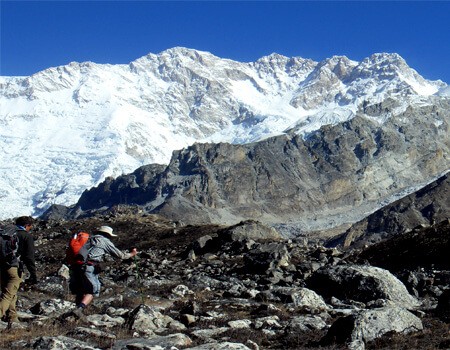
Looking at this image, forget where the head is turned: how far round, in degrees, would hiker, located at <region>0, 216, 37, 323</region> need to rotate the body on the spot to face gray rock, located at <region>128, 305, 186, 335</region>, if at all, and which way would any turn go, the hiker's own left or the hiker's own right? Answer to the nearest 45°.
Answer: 0° — they already face it

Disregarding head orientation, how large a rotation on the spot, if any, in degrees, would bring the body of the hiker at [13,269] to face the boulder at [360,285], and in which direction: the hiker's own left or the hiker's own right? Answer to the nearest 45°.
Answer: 0° — they already face it

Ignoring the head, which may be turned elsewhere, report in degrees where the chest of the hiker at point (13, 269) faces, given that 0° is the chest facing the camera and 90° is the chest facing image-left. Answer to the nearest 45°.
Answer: approximately 270°

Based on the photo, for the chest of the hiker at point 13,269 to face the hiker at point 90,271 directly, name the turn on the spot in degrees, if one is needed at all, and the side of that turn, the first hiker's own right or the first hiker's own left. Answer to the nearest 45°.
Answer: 0° — they already face them

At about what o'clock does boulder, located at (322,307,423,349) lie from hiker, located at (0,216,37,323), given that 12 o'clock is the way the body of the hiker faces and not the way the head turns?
The boulder is roughly at 1 o'clock from the hiker.
